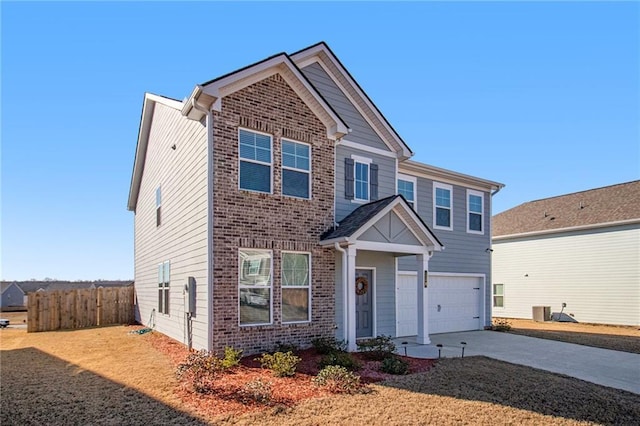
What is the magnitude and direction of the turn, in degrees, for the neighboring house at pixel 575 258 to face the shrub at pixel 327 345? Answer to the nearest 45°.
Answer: approximately 45° to its right

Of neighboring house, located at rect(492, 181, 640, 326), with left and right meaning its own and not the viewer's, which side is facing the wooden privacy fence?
right

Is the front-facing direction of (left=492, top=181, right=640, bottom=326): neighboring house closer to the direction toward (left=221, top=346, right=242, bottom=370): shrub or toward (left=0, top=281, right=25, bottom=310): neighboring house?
the shrub

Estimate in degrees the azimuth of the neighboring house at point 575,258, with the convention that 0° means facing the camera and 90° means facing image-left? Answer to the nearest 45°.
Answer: approximately 315°

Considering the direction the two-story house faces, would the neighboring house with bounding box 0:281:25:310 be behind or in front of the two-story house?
behind

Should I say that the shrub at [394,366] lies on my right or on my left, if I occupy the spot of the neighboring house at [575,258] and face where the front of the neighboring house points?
on my right

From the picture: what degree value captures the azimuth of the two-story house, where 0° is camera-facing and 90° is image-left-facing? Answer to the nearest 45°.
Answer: approximately 315°
